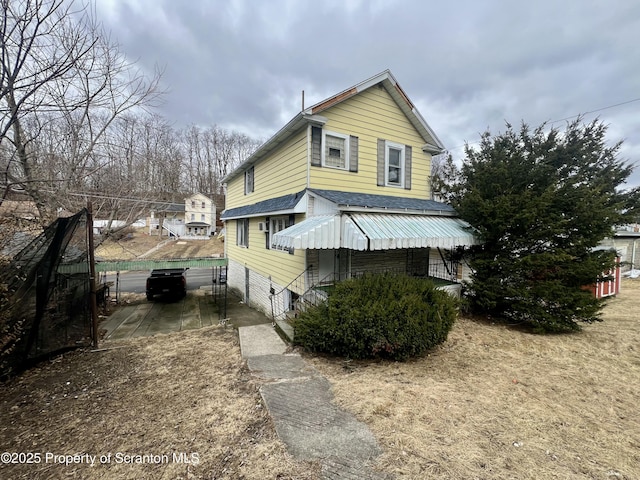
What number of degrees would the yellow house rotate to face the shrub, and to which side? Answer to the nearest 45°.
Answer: approximately 45° to its right

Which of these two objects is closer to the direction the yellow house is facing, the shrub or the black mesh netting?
the shrub

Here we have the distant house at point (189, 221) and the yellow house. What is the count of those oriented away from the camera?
0

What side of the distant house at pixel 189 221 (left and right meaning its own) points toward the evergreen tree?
front

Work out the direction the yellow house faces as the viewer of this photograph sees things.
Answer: facing the viewer and to the right of the viewer

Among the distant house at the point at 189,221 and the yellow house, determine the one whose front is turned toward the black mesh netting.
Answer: the distant house

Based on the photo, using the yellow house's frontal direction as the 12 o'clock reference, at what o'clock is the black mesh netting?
The black mesh netting is roughly at 3 o'clock from the yellow house.

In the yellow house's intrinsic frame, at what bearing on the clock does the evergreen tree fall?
The evergreen tree is roughly at 11 o'clock from the yellow house.

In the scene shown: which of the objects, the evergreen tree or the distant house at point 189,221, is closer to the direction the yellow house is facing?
the evergreen tree

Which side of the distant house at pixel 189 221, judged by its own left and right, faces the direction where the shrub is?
front

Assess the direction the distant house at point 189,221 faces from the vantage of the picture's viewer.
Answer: facing the viewer

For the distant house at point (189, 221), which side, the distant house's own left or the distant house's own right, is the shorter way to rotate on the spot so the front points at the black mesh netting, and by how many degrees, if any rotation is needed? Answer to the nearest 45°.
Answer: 0° — it already faces it

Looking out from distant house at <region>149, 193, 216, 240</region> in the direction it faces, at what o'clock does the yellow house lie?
The yellow house is roughly at 12 o'clock from the distant house.
